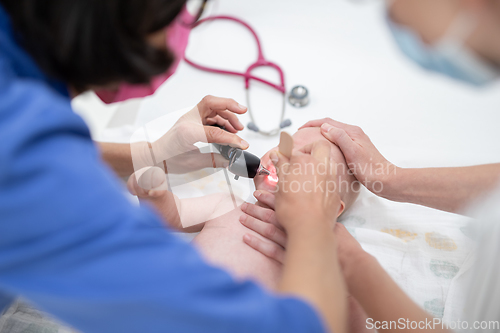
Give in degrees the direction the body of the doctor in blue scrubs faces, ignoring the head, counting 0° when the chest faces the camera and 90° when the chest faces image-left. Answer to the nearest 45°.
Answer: approximately 225°

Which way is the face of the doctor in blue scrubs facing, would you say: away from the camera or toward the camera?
away from the camera
